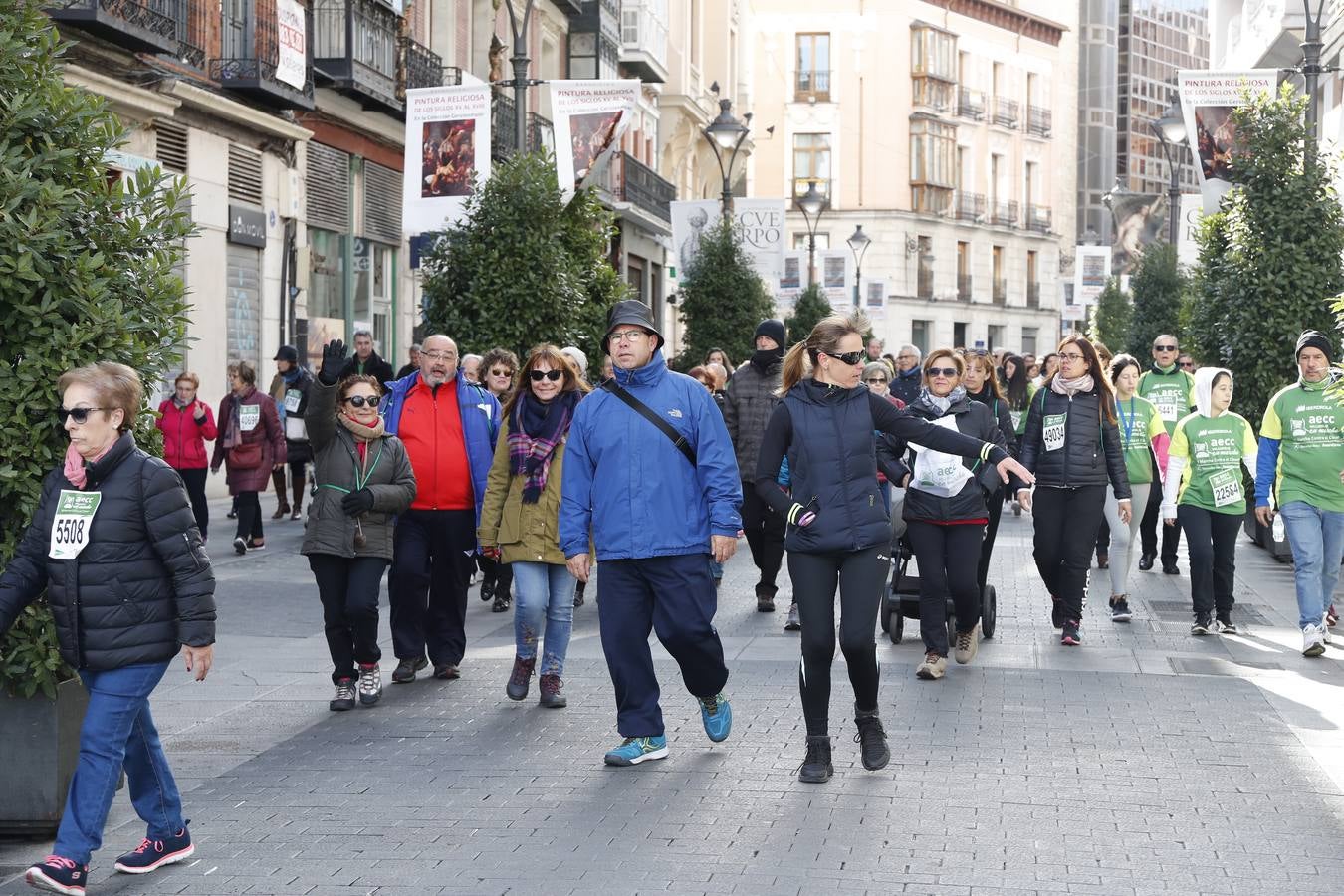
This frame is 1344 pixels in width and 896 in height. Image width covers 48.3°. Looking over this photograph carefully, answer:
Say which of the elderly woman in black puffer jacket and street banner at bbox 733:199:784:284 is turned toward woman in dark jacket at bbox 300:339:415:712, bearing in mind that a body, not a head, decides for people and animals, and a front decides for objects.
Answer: the street banner

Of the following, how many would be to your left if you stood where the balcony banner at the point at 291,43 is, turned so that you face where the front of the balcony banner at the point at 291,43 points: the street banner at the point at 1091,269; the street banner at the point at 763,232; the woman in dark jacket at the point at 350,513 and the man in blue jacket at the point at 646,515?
2

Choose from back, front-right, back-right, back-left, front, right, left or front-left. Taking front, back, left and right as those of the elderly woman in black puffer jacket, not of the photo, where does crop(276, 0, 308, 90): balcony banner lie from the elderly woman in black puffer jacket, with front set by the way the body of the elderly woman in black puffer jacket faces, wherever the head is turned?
back-right

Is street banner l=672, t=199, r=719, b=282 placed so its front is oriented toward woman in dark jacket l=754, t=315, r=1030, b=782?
yes

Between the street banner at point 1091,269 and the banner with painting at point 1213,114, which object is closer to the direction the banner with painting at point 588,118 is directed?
the banner with painting

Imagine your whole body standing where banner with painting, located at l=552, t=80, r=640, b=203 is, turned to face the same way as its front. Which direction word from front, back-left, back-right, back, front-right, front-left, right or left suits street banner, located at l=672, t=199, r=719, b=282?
back
